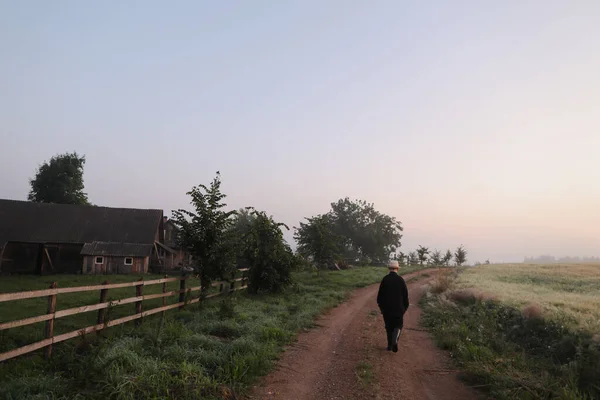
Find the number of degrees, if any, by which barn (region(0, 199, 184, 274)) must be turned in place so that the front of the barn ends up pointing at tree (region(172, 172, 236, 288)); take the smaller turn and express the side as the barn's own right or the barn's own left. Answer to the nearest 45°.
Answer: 0° — it already faces it

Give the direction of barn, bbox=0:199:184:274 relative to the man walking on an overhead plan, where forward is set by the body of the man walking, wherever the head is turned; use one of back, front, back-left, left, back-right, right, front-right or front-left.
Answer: front-left

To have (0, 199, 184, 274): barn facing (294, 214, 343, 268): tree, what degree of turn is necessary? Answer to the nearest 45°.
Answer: approximately 45° to its left

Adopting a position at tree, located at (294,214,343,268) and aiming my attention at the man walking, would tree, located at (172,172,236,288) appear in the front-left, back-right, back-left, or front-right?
front-right

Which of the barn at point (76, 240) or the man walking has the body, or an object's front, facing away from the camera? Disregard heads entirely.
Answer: the man walking

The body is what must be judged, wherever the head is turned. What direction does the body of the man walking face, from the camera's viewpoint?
away from the camera

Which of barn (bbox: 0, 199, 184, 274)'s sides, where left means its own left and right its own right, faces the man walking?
front

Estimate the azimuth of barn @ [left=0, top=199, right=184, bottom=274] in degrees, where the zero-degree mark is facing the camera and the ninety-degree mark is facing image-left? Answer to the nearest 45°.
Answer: approximately 0°

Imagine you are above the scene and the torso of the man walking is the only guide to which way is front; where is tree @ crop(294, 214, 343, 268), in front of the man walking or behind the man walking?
in front

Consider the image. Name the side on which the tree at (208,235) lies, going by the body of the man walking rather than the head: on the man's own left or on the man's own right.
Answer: on the man's own left

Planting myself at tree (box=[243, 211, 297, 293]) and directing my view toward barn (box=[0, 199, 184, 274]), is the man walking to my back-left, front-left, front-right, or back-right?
back-left

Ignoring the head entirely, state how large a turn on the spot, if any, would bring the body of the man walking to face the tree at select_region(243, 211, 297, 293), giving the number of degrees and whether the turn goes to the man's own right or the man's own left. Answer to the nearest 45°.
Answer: approximately 45° to the man's own left

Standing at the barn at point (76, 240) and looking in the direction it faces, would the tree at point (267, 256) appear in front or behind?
in front

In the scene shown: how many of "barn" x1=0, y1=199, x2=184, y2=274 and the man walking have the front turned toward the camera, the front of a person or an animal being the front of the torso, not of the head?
1

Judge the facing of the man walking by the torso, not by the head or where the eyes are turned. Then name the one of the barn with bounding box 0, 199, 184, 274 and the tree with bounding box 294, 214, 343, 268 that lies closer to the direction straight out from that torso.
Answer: the tree
